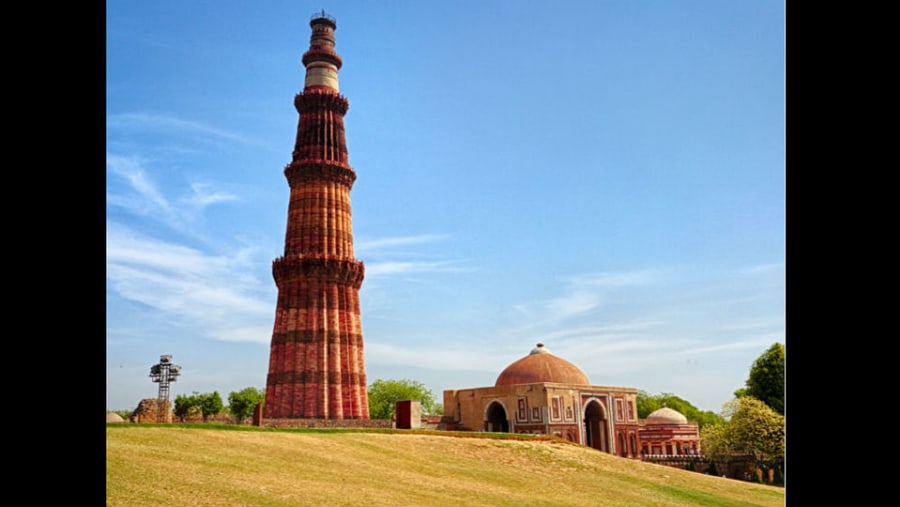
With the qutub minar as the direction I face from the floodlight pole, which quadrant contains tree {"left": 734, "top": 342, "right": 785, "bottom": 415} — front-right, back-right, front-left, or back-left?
front-left

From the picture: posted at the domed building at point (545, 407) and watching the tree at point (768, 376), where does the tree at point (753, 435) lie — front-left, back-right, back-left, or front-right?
front-right

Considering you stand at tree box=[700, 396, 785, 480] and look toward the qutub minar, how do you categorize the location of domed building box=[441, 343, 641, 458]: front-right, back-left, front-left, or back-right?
front-right
